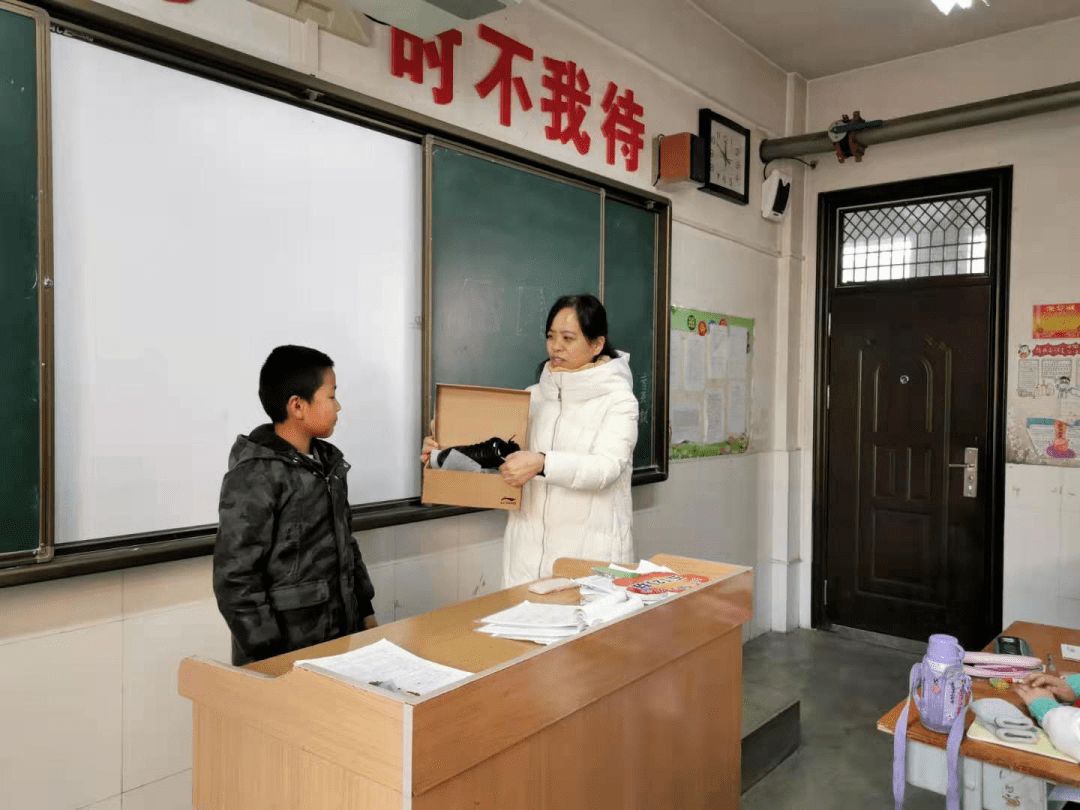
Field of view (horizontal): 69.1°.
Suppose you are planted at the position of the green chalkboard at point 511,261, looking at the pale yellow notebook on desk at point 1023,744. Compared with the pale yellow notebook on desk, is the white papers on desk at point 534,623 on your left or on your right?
right

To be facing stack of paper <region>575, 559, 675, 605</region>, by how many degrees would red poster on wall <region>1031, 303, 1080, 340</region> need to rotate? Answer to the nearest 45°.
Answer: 0° — it already faces it

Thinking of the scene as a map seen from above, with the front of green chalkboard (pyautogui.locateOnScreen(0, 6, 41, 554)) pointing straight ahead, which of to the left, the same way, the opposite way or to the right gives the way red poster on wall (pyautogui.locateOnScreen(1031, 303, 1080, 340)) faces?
to the right

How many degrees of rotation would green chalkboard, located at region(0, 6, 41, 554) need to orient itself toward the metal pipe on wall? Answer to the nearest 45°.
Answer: approximately 45° to its left

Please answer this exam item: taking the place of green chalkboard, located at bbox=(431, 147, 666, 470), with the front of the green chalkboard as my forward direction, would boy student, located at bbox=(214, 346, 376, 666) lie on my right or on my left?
on my right

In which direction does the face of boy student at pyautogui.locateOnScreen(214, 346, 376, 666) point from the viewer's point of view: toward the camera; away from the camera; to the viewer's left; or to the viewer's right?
to the viewer's right

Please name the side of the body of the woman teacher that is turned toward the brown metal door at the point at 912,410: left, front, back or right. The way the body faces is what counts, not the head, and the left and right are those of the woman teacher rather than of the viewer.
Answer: back

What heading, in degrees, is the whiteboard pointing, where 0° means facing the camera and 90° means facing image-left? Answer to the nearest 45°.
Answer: approximately 315°

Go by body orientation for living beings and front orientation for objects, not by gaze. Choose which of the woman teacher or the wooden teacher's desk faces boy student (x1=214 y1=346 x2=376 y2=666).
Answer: the woman teacher

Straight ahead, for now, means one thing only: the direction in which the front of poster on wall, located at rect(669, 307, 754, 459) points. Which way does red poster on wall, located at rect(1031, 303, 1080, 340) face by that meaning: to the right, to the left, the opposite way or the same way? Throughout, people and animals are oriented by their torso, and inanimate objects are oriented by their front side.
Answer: to the right

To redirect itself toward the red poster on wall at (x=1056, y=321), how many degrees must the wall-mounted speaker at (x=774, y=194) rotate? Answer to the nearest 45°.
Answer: approximately 45° to its left

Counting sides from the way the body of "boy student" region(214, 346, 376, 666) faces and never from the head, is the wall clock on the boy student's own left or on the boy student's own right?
on the boy student's own left
